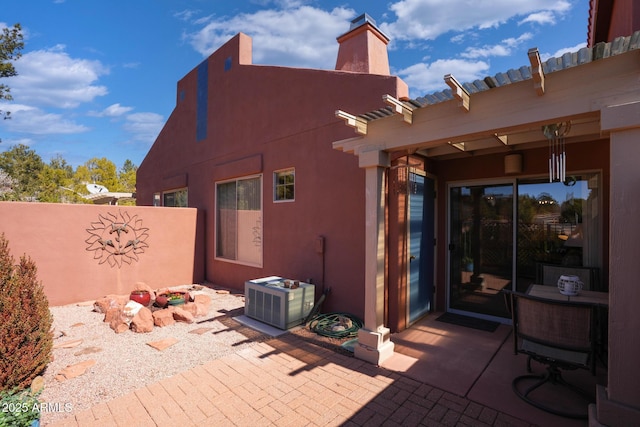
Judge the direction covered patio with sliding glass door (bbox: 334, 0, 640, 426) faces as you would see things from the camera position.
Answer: facing the viewer and to the left of the viewer

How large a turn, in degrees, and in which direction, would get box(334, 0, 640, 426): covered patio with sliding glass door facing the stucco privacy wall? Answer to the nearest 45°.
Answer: approximately 45° to its right

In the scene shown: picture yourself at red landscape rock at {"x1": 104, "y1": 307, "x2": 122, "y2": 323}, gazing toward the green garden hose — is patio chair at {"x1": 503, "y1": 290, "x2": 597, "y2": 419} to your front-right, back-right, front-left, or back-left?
front-right

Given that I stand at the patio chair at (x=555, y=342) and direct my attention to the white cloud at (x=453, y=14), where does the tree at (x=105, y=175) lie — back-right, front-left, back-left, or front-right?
front-left

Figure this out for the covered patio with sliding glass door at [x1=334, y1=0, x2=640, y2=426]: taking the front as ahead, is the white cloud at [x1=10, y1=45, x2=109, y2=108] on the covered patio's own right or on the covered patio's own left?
on the covered patio's own right

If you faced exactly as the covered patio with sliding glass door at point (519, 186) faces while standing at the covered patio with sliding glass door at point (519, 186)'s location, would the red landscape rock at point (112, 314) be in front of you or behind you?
in front

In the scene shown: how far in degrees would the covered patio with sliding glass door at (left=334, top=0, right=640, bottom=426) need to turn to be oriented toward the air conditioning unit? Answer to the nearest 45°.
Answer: approximately 45° to its right

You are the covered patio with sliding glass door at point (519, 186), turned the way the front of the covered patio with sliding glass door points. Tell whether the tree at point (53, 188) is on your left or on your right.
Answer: on your right
